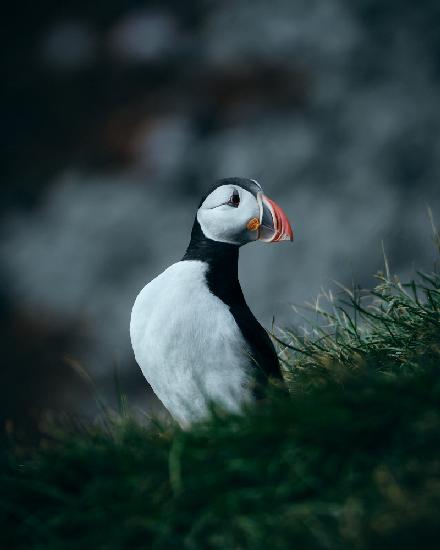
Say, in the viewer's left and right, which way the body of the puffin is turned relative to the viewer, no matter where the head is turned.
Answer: facing the viewer and to the left of the viewer
